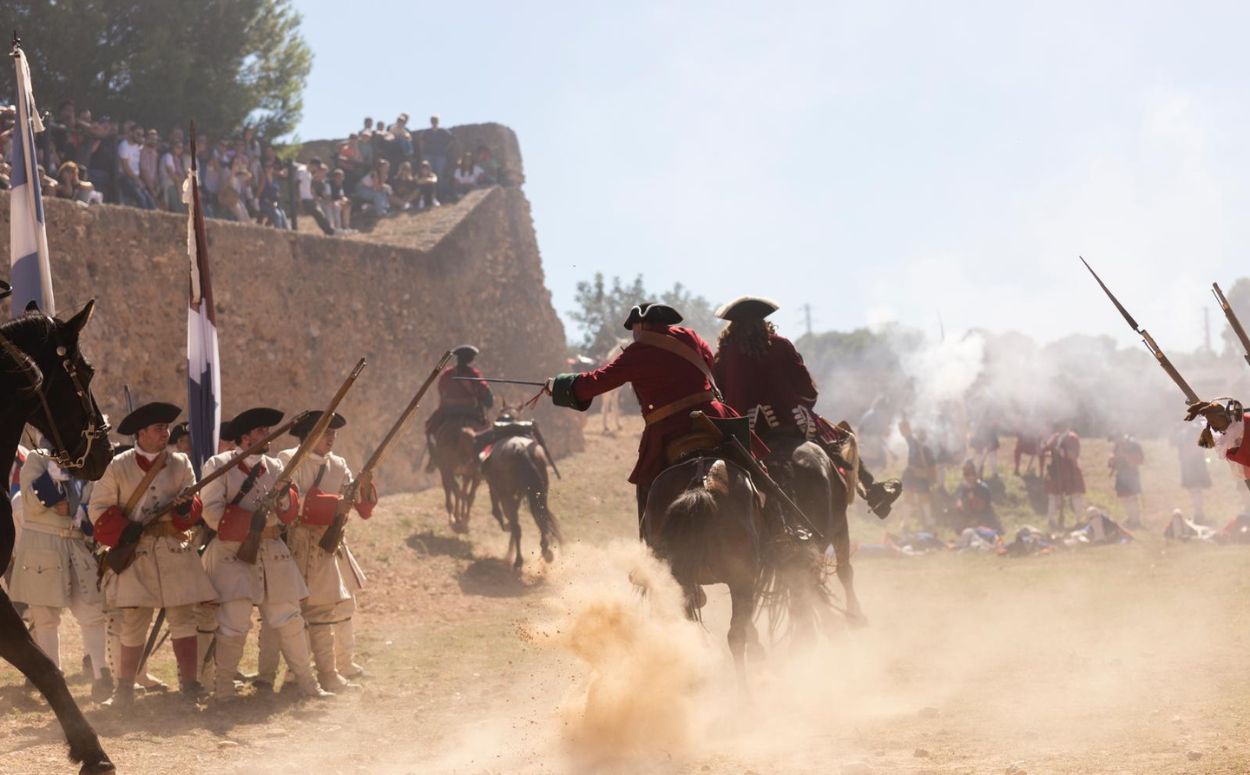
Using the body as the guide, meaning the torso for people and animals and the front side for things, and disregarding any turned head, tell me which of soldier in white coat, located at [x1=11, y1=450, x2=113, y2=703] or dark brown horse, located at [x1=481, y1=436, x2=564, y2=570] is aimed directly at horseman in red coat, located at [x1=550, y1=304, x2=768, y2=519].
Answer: the soldier in white coat

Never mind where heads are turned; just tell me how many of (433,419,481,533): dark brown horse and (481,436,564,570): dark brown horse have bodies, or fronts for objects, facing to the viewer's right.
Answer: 0

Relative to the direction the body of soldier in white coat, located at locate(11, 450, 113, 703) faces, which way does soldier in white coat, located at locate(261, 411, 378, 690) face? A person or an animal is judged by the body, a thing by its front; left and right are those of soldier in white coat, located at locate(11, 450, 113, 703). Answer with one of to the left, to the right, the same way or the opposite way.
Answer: the same way

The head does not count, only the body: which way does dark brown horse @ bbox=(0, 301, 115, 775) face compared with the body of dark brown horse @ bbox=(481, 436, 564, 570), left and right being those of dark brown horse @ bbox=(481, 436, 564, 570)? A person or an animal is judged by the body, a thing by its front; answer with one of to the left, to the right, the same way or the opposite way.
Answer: to the right

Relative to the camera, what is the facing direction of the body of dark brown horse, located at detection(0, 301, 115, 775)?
to the viewer's right

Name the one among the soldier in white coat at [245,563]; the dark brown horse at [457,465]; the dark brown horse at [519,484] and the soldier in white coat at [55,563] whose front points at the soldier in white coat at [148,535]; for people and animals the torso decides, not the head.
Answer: the soldier in white coat at [55,563]

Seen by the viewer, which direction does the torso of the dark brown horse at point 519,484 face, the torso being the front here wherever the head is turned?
away from the camera

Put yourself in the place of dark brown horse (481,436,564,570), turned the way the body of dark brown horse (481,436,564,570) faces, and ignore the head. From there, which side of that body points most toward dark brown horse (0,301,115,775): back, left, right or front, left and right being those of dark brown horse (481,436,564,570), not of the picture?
back

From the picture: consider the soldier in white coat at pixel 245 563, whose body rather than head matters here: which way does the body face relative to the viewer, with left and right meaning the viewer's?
facing the viewer and to the right of the viewer

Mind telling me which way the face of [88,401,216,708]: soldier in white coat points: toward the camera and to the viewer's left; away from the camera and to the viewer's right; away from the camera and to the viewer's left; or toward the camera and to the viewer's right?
toward the camera and to the viewer's right

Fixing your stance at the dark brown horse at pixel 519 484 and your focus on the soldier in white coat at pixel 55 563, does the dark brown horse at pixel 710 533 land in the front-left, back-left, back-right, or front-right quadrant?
front-left
